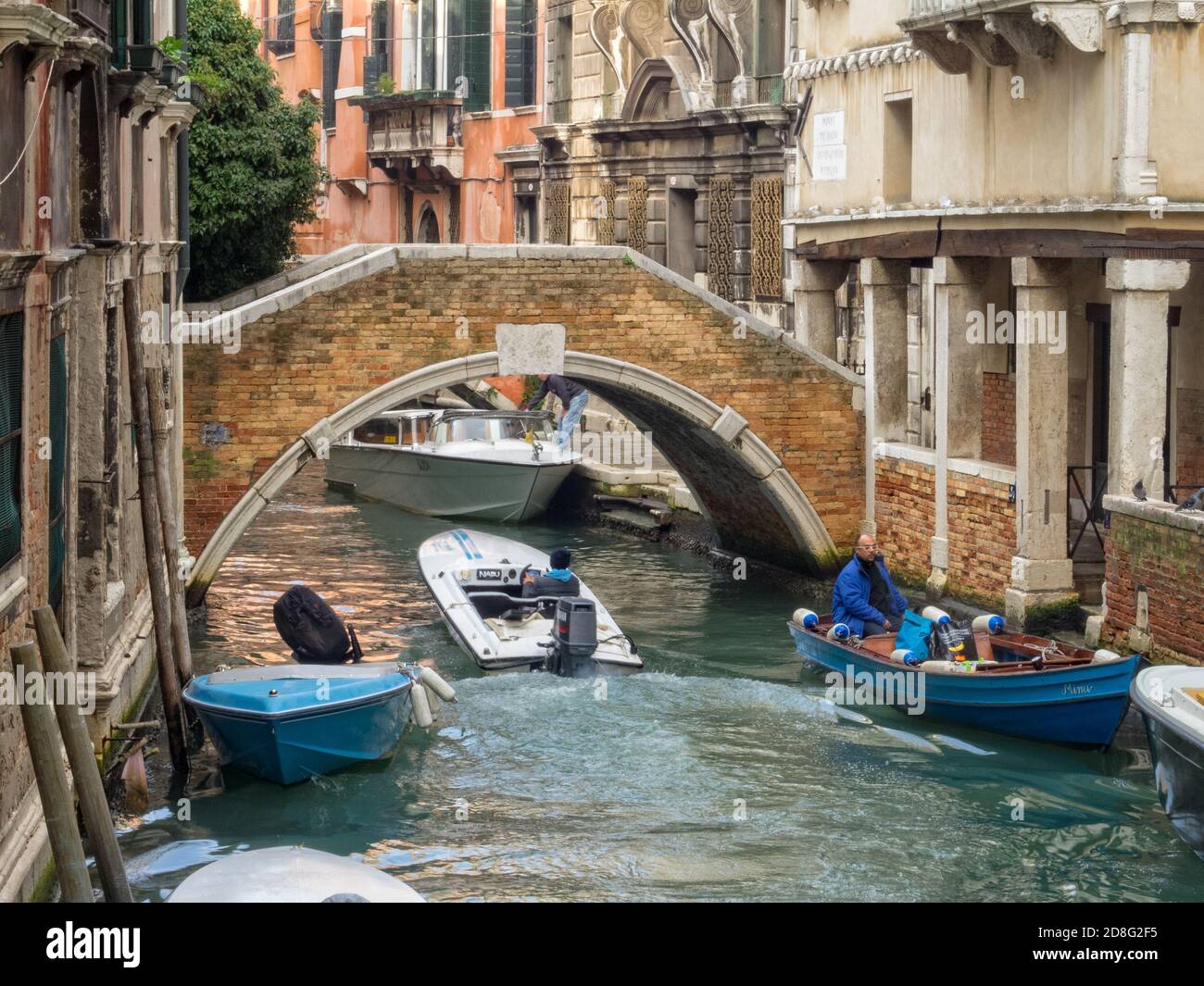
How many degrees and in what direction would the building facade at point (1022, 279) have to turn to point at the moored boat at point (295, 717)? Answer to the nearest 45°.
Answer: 0° — it already faces it

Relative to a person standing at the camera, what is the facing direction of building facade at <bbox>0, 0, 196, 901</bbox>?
facing to the right of the viewer

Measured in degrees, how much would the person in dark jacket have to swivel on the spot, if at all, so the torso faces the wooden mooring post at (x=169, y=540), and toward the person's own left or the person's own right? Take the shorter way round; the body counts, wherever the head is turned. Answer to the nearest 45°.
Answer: approximately 90° to the person's own left

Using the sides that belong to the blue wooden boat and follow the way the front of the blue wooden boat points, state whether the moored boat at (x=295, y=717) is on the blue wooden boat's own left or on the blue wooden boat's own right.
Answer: on the blue wooden boat's own right

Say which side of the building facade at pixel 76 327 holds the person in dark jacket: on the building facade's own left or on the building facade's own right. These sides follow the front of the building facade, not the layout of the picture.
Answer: on the building facade's own left

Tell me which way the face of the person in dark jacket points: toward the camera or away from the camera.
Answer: away from the camera

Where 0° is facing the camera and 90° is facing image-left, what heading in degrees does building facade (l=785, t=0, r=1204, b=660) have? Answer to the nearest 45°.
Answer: approximately 45°

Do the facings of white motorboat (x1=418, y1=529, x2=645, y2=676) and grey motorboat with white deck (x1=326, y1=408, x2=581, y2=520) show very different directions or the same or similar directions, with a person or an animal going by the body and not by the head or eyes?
very different directions

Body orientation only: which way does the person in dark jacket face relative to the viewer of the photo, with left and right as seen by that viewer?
facing away from the viewer and to the left of the viewer

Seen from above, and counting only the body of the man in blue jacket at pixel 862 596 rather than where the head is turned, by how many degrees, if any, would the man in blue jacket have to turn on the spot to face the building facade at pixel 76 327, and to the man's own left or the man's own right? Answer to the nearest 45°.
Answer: approximately 90° to the man's own right

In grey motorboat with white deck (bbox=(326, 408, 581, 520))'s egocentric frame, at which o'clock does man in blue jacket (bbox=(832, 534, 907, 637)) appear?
The man in blue jacket is roughly at 1 o'clock from the grey motorboat with white deck.

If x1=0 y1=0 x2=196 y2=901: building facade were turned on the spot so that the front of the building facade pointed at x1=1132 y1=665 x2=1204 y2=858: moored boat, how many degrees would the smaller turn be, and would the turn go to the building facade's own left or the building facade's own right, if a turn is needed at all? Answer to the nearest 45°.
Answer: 0° — it already faces it

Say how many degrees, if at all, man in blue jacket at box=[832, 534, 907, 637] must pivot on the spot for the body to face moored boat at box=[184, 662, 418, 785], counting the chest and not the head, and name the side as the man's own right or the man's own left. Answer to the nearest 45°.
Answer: approximately 90° to the man's own right

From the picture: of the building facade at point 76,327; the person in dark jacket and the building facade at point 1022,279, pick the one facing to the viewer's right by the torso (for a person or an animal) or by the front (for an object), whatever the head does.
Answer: the building facade at point 76,327
